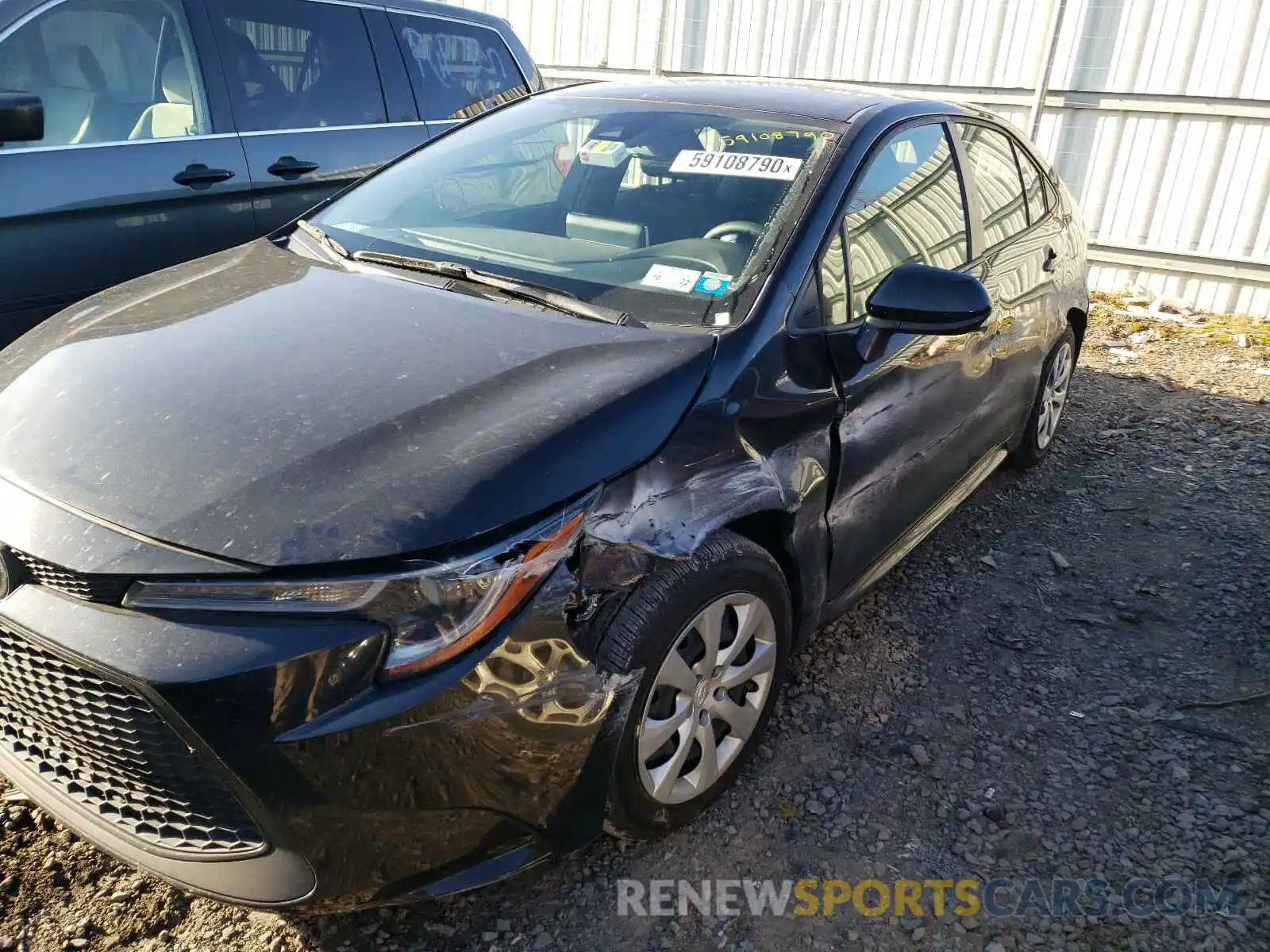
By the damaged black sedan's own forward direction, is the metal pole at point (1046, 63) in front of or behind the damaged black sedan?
behind

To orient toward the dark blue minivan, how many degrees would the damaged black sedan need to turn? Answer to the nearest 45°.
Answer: approximately 90° to its right

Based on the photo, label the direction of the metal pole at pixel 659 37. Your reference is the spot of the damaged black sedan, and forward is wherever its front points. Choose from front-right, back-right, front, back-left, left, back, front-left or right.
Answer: back-right

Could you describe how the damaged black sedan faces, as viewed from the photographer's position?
facing the viewer and to the left of the viewer
